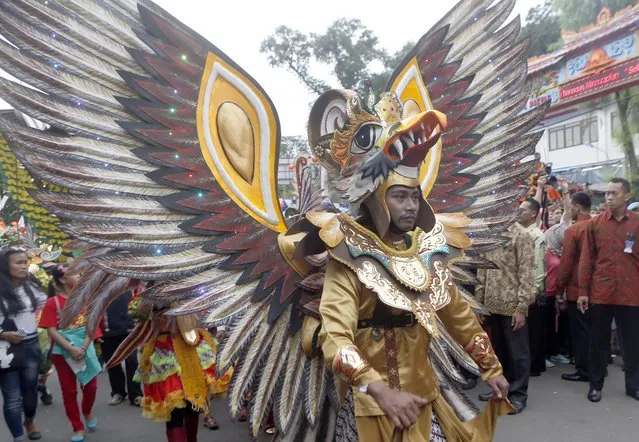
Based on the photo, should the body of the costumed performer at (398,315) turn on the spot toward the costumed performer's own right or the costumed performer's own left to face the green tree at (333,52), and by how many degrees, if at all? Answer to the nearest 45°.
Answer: approximately 135° to the costumed performer's own left

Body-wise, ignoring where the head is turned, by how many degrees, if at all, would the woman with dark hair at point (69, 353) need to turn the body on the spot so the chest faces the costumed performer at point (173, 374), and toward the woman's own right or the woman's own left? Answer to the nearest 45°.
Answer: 0° — they already face them

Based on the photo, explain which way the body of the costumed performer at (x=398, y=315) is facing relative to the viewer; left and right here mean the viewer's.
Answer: facing the viewer and to the right of the viewer

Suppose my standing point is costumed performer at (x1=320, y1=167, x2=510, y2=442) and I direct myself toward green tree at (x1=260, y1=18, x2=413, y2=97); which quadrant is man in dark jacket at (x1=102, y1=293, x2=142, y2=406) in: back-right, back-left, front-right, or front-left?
front-left

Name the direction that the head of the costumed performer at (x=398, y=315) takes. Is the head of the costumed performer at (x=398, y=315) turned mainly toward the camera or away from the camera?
toward the camera

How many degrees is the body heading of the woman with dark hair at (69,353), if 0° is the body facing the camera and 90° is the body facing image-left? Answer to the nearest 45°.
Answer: approximately 315°

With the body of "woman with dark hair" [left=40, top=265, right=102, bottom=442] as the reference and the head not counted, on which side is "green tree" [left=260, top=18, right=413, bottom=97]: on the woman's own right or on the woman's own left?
on the woman's own left

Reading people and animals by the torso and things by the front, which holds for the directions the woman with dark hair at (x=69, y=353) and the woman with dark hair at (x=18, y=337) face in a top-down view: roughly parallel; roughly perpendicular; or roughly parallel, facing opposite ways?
roughly parallel

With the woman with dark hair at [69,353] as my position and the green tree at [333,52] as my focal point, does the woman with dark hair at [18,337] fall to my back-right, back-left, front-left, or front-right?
back-left

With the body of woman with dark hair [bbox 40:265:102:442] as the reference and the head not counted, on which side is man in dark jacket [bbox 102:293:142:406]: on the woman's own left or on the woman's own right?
on the woman's own left

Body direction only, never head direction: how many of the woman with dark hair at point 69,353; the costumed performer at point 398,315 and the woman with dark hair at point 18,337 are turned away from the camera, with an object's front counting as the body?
0
